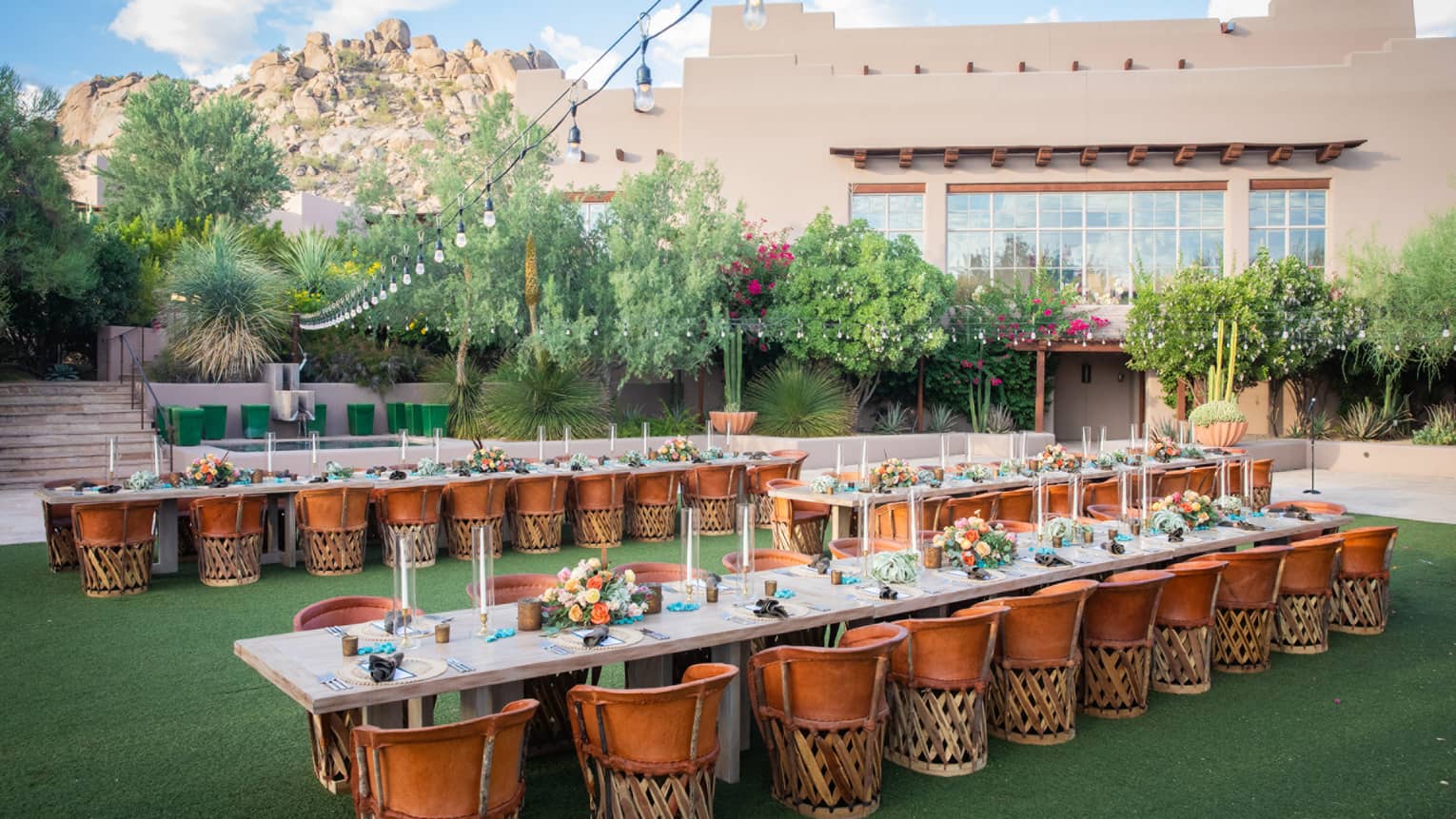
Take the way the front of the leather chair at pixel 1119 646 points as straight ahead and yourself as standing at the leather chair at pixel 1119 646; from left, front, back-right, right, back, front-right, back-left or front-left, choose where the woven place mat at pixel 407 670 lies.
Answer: left

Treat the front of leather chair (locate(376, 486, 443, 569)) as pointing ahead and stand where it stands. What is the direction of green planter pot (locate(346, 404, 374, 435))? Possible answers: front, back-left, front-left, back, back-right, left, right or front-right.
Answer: front

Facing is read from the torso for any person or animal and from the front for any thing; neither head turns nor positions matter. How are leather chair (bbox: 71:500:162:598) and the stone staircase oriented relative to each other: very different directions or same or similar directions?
very different directions

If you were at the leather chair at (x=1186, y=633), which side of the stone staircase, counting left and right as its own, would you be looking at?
front

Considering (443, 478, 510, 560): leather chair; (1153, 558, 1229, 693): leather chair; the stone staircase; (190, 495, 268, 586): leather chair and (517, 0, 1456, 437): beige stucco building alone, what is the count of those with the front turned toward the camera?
2

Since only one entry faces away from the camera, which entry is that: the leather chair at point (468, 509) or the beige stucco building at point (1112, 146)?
the leather chair

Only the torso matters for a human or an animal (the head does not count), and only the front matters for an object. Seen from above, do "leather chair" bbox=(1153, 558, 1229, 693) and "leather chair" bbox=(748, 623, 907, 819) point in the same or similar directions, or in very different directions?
same or similar directions

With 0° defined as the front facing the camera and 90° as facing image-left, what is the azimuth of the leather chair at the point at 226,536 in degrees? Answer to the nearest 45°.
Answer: approximately 180°

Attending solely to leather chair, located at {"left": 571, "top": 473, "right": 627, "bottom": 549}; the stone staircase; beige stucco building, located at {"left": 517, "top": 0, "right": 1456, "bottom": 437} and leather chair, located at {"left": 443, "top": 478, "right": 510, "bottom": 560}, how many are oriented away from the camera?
2

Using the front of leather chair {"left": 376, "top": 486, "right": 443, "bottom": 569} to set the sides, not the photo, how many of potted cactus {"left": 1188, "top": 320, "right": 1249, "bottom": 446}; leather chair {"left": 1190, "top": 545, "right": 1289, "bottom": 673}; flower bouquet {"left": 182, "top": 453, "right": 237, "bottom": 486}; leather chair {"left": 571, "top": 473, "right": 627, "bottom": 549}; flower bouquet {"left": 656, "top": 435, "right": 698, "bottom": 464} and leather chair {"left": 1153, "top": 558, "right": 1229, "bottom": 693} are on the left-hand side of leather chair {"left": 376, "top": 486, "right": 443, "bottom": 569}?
1

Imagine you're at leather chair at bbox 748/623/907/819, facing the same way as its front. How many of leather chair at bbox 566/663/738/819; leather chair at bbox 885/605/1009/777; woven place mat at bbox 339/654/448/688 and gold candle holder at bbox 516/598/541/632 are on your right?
1

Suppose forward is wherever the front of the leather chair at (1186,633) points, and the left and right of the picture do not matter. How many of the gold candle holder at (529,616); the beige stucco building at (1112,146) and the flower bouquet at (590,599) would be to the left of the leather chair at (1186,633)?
2

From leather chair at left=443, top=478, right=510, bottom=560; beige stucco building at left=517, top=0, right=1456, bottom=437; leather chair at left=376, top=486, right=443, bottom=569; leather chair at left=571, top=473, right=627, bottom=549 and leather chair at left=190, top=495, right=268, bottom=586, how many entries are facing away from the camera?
4

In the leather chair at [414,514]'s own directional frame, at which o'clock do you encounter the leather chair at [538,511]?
the leather chair at [538,511] is roughly at 2 o'clock from the leather chair at [414,514].

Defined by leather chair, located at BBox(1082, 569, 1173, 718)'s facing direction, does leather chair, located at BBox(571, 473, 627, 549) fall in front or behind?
in front

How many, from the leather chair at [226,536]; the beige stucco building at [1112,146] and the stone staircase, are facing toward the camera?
2

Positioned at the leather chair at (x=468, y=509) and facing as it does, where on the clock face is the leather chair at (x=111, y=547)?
the leather chair at (x=111, y=547) is roughly at 8 o'clock from the leather chair at (x=468, y=509).
